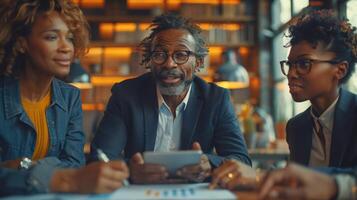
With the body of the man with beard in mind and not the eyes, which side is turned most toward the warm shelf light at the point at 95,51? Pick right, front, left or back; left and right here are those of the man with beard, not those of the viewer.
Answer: back

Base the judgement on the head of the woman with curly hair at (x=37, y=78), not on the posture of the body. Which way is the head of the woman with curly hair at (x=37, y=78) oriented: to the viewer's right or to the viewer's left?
to the viewer's right

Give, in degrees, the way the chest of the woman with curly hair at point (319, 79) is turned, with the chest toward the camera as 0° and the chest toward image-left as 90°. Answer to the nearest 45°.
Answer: approximately 45°

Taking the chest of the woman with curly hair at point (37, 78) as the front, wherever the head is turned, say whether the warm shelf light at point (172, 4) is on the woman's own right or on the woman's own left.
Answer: on the woman's own left

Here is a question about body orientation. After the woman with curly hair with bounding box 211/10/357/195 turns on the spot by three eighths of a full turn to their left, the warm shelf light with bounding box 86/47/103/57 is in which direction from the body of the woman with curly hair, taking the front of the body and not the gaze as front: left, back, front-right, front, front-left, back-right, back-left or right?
back-left

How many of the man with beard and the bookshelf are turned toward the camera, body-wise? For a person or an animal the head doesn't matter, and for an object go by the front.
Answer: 2

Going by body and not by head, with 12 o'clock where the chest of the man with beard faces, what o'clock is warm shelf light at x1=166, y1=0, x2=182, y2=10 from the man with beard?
The warm shelf light is roughly at 6 o'clock from the man with beard.

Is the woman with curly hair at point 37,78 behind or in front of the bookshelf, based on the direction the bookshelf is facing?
in front

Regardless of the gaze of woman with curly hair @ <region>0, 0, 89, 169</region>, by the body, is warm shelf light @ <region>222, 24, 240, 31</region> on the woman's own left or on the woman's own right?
on the woman's own left

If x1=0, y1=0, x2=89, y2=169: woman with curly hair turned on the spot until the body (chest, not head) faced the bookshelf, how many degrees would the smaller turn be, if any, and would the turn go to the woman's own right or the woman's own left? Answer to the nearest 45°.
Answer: approximately 135° to the woman's own left

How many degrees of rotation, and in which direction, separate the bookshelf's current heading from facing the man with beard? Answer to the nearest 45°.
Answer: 0° — it already faces them

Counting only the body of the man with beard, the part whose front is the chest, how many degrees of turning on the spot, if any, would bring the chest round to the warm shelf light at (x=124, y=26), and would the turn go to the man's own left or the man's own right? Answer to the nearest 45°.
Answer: approximately 180°

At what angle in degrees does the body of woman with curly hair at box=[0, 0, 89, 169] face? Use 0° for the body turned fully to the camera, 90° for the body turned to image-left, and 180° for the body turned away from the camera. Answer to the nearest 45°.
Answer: approximately 315°
